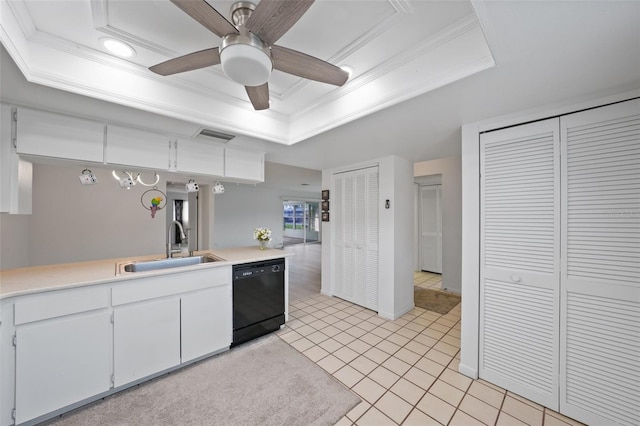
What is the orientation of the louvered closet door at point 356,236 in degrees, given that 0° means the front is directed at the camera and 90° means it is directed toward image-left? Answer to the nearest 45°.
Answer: approximately 45°

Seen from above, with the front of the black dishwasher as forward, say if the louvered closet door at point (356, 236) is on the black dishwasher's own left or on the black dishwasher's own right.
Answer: on the black dishwasher's own left

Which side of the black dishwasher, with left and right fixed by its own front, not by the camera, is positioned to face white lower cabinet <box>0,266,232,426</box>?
right

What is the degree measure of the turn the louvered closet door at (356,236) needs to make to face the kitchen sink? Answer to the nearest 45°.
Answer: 0° — it already faces it

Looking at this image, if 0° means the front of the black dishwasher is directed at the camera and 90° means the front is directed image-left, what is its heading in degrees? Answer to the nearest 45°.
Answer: approximately 315°

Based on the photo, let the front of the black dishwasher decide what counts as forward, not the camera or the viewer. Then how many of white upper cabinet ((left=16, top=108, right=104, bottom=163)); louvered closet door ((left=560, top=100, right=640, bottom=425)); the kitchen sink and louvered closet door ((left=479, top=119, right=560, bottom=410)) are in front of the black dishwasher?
2

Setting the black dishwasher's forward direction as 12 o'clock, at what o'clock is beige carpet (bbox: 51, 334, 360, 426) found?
The beige carpet is roughly at 2 o'clock from the black dishwasher.

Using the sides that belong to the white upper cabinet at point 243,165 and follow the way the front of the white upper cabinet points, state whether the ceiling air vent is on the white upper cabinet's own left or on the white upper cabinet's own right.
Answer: on the white upper cabinet's own right
